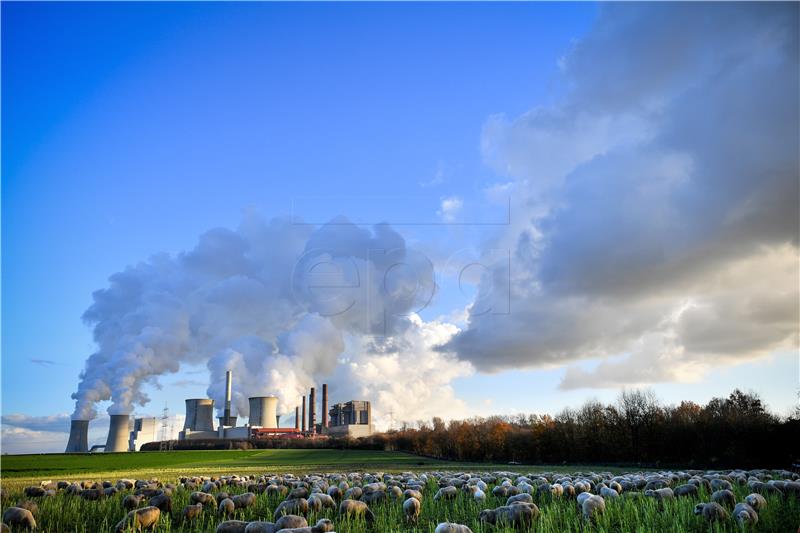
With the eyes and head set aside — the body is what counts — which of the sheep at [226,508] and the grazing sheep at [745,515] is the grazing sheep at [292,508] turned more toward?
the sheep

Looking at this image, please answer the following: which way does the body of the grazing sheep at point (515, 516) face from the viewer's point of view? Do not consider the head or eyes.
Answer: to the viewer's left

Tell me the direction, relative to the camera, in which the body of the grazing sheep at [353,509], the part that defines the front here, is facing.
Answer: to the viewer's right

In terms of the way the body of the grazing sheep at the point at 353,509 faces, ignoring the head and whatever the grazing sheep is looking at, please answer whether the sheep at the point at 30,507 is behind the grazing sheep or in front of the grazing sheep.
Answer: behind

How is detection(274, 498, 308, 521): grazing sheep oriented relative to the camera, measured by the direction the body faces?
to the viewer's left

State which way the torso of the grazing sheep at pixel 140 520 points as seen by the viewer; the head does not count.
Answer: to the viewer's left

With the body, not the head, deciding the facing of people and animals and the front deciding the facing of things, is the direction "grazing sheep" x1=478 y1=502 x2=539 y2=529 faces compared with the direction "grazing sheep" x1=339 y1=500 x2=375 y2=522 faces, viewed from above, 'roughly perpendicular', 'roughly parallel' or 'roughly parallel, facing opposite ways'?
roughly parallel, facing opposite ways
